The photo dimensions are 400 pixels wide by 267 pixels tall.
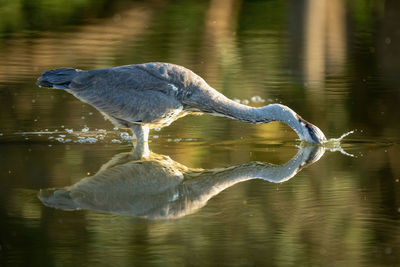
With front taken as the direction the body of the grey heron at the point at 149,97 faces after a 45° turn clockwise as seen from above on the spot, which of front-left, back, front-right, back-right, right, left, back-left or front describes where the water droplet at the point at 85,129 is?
back

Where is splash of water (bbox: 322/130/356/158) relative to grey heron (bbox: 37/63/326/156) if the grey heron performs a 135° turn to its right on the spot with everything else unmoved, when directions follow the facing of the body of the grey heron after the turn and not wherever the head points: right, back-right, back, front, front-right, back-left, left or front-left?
back-left

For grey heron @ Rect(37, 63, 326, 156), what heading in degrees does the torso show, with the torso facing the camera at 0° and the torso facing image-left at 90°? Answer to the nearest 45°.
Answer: approximately 270°
